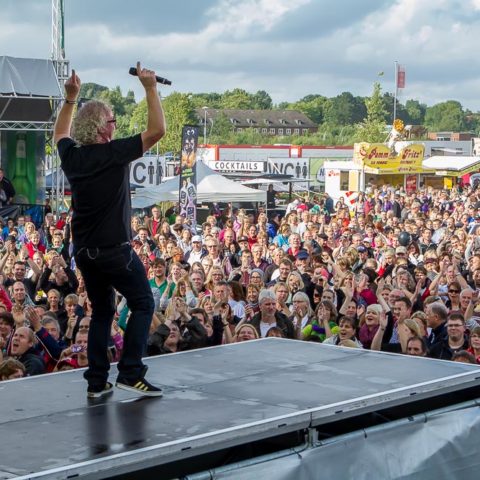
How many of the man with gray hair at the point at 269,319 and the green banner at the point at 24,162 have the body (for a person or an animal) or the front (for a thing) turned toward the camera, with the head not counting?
2

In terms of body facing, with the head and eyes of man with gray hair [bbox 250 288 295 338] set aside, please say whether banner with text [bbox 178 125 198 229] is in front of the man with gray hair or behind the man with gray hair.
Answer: behind

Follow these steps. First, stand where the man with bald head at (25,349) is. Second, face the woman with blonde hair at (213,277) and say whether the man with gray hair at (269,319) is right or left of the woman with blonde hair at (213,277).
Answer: right

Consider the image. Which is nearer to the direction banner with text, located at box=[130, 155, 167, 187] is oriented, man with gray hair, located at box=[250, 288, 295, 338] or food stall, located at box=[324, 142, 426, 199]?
the man with gray hair

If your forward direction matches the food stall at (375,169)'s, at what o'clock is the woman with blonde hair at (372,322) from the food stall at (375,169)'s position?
The woman with blonde hair is roughly at 12 o'clock from the food stall.

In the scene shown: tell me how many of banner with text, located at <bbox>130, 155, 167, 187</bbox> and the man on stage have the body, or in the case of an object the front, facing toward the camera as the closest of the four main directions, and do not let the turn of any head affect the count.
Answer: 1

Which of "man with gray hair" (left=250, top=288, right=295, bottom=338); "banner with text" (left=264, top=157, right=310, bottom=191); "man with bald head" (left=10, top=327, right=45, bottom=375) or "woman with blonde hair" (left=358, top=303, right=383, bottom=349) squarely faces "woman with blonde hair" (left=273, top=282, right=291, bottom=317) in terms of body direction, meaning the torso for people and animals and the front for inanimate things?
the banner with text

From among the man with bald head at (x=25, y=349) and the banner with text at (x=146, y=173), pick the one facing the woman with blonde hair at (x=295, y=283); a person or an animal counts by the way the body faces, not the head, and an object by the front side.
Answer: the banner with text

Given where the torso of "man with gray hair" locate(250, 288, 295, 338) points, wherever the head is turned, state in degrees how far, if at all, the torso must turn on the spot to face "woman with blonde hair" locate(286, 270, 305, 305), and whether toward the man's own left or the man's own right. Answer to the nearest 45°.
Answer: approximately 180°

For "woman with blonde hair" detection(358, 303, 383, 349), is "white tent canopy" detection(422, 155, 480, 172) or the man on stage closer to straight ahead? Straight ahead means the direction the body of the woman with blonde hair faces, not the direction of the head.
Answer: the man on stage

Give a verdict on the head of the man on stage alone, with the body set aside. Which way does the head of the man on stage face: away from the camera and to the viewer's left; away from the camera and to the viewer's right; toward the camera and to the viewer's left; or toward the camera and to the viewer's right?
away from the camera and to the viewer's right

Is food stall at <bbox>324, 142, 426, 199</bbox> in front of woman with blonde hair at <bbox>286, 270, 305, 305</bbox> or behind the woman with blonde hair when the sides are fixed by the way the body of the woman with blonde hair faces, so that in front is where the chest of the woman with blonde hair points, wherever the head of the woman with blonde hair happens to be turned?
behind
